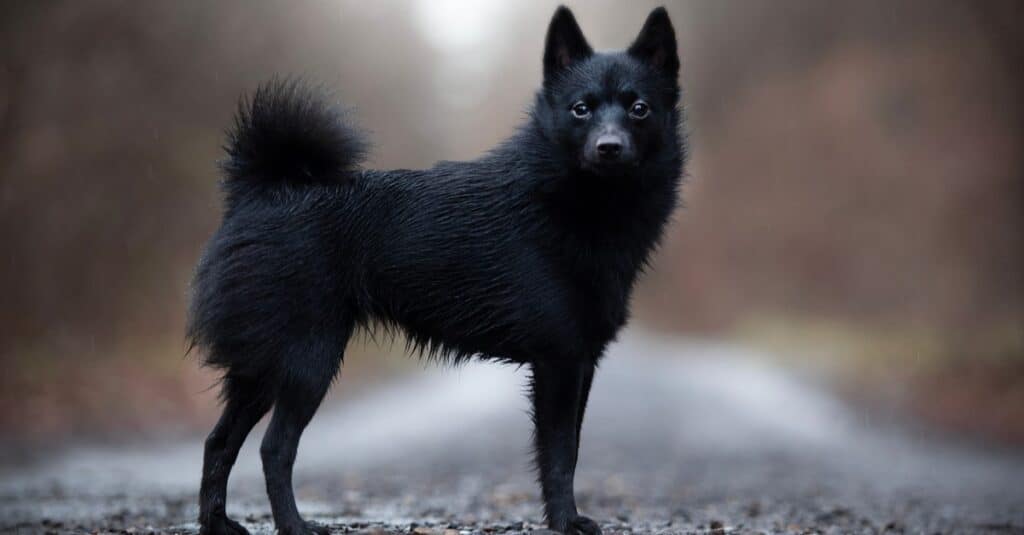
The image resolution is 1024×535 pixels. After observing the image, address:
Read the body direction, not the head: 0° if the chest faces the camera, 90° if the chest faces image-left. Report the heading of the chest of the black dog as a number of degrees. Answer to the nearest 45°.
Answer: approximately 270°
